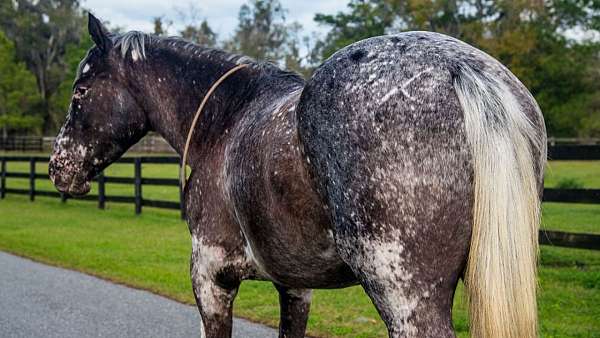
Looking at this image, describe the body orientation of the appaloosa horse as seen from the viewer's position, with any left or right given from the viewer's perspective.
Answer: facing away from the viewer and to the left of the viewer

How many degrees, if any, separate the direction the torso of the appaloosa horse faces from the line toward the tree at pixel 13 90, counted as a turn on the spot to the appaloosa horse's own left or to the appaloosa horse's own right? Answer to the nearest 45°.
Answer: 0° — it already faces it
